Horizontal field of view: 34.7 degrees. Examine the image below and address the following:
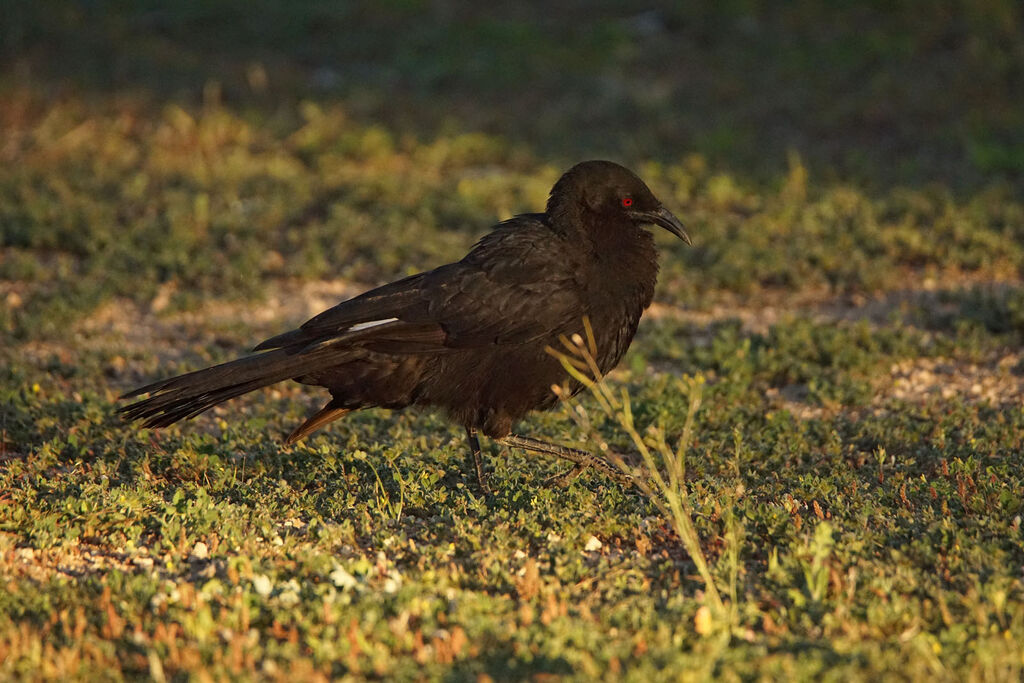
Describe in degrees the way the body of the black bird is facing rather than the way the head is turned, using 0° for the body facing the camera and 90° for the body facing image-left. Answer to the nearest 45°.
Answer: approximately 270°
